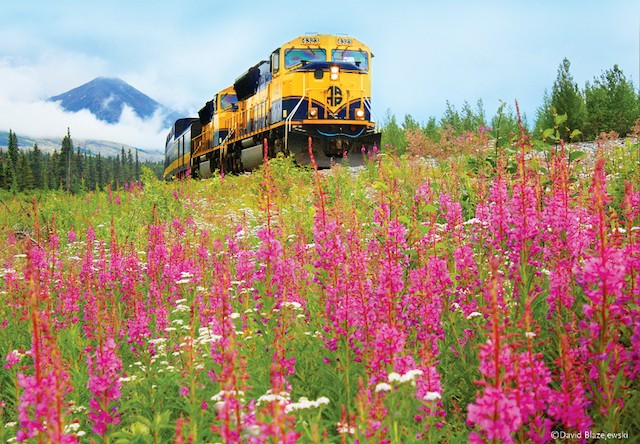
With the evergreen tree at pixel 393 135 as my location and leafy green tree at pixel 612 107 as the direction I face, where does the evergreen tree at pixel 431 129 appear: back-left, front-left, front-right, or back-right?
front-left

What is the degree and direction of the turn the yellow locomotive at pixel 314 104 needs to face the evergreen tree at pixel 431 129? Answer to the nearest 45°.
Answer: approximately 90° to its left

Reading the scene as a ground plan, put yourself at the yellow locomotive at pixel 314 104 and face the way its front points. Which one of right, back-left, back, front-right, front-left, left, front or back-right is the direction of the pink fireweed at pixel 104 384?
front-right

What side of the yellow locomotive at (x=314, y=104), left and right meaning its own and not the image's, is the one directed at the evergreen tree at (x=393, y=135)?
left

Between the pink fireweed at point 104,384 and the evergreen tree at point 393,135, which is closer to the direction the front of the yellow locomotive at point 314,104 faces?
the pink fireweed

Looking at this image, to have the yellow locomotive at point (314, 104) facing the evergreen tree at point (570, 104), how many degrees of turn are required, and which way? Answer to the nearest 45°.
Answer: approximately 90° to its left

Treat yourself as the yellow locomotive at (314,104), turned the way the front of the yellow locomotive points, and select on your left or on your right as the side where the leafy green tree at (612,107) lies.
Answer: on your left

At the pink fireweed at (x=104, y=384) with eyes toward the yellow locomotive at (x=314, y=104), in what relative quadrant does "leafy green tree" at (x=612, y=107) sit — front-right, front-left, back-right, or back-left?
front-right

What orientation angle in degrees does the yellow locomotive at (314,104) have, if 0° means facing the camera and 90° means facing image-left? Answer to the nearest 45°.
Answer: approximately 315°
